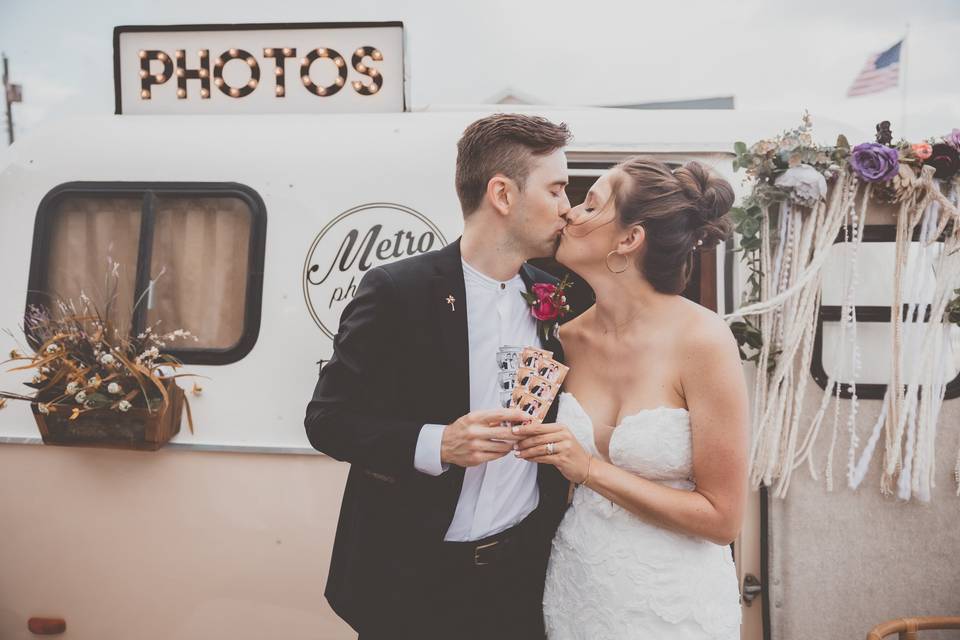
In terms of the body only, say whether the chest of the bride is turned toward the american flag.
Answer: no

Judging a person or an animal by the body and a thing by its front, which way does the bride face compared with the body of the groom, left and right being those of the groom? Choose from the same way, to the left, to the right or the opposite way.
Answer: to the right

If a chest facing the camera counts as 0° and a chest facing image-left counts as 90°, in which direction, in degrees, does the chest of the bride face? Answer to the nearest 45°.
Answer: approximately 45°

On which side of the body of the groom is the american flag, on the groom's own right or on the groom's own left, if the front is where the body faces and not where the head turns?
on the groom's own left

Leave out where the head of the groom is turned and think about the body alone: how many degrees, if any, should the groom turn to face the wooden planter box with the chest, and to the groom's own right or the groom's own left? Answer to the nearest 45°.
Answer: approximately 180°

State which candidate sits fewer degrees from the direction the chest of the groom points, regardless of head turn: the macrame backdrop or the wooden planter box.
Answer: the macrame backdrop

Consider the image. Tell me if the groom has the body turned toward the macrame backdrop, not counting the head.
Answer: no

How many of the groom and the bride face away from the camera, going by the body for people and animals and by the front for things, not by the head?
0

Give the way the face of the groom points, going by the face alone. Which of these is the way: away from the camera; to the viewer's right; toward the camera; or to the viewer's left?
to the viewer's right

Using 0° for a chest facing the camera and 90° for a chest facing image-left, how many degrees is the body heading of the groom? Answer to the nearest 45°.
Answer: approximately 315°

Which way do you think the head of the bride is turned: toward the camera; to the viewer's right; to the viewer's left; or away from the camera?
to the viewer's left
